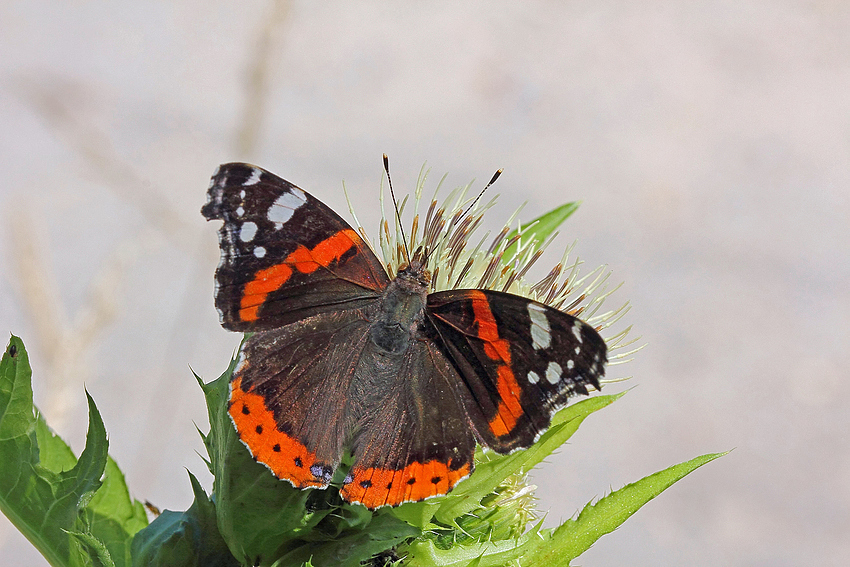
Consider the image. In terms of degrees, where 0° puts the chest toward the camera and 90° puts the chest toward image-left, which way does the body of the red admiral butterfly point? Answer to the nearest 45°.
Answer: approximately 180°

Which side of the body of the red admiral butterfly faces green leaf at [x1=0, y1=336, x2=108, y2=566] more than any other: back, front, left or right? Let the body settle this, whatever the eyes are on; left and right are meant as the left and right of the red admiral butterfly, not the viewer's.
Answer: left
